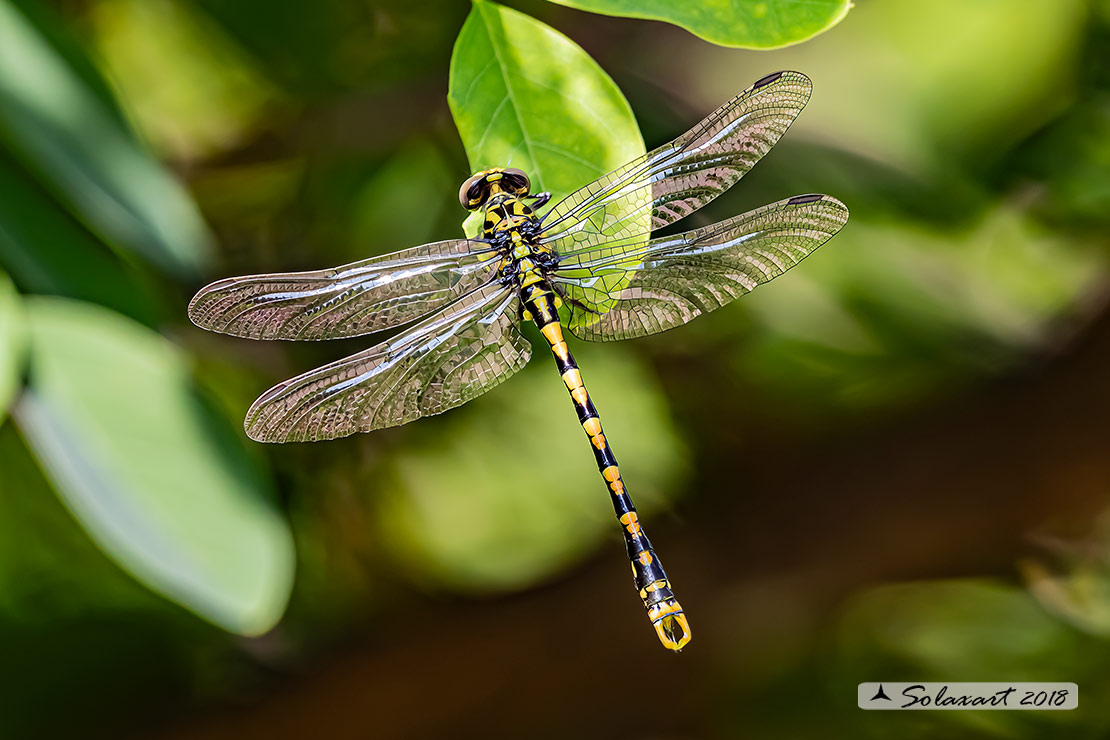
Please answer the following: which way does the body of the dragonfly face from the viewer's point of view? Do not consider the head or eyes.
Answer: away from the camera
